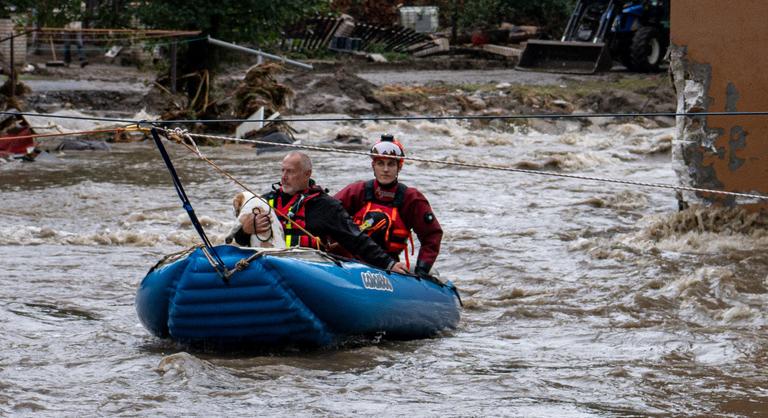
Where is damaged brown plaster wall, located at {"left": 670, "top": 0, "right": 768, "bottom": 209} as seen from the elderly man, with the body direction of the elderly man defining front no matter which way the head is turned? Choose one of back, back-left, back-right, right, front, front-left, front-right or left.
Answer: back

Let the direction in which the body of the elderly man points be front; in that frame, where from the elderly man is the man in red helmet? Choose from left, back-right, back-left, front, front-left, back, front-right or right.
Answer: back

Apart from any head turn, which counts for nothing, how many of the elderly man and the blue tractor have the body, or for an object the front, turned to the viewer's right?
0

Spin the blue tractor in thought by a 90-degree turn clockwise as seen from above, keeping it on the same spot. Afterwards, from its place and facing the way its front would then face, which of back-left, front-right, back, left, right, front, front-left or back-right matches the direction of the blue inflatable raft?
back-left

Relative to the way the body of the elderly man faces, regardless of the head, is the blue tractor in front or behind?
behind

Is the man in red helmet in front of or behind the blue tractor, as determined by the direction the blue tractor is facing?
in front

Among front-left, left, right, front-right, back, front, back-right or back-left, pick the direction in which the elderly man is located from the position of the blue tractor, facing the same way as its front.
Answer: front-left

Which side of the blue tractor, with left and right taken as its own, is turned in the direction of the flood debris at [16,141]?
front
